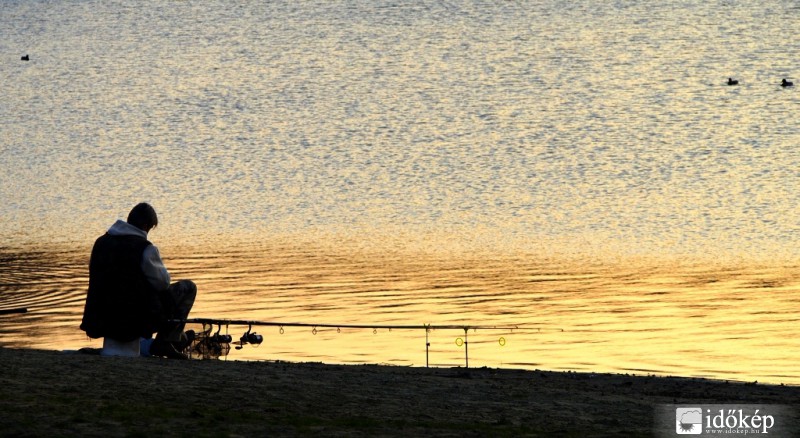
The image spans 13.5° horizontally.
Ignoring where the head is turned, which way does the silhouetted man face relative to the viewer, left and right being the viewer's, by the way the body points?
facing away from the viewer and to the right of the viewer

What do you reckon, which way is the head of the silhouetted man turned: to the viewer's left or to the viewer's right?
to the viewer's right
